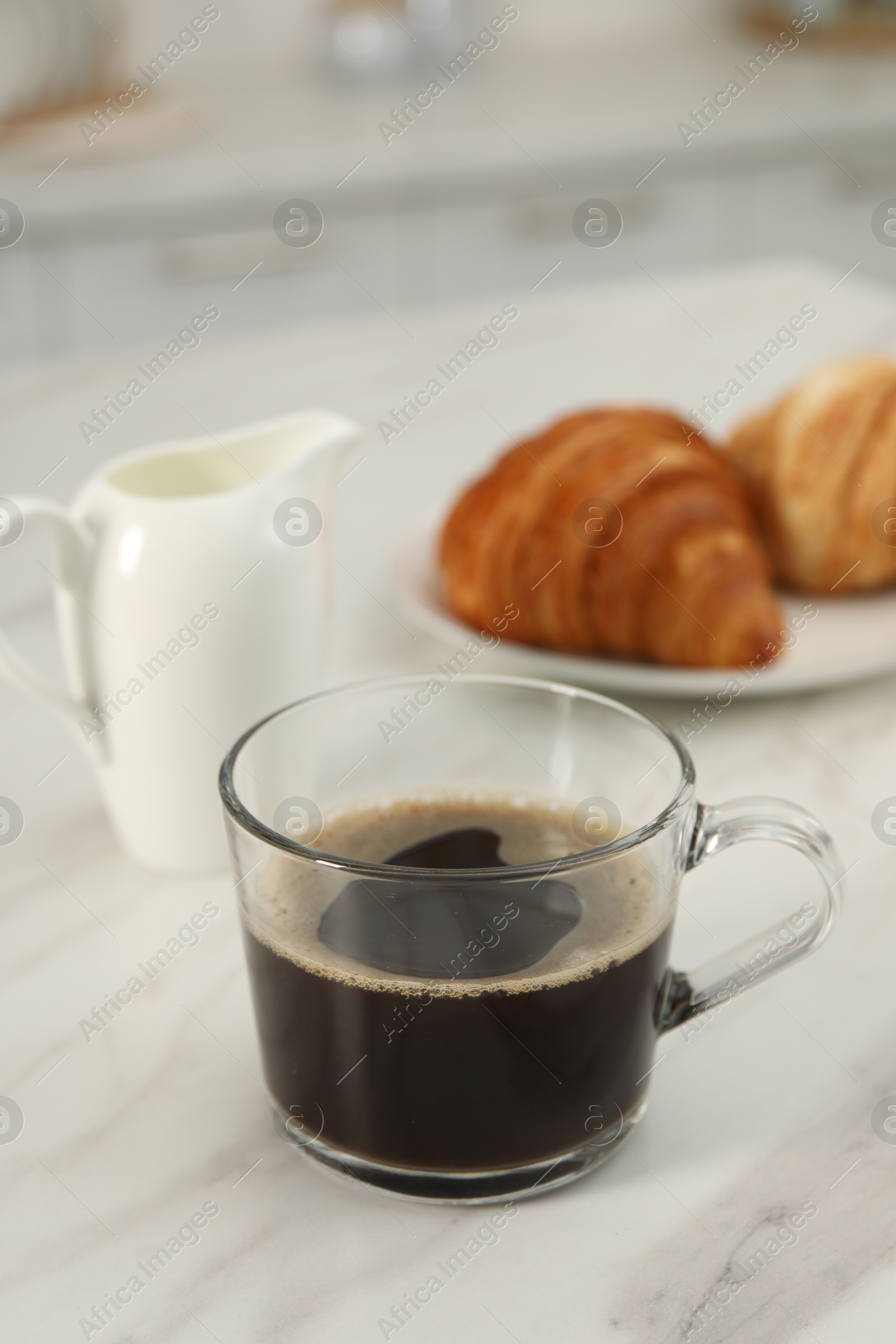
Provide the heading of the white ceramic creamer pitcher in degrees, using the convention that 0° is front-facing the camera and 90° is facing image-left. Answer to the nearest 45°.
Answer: approximately 270°
